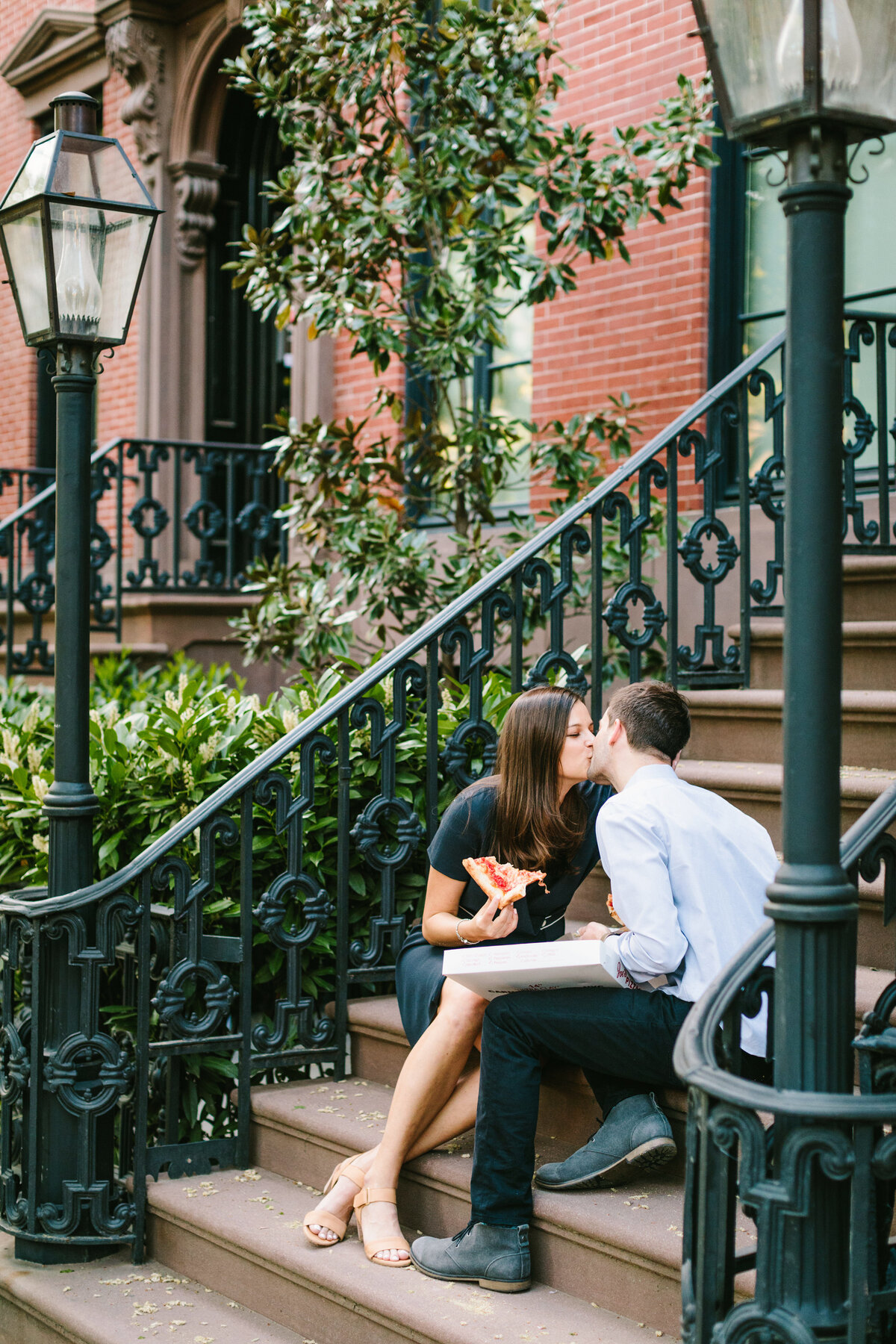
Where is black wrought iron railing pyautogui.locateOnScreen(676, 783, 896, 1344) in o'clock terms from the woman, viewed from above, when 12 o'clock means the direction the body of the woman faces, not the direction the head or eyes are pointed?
The black wrought iron railing is roughly at 1 o'clock from the woman.

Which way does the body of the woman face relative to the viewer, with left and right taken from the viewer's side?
facing the viewer and to the right of the viewer

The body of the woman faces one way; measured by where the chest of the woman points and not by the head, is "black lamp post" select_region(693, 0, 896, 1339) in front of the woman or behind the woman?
in front

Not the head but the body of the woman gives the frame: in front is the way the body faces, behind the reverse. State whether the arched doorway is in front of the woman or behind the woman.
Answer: behind

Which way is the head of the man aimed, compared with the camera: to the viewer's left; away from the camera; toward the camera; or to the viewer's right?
to the viewer's left

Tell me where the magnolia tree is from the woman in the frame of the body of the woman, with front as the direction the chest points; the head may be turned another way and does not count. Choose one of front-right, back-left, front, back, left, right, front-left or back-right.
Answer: back-left

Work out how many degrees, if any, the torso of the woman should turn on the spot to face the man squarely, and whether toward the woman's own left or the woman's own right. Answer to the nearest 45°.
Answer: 0° — they already face them

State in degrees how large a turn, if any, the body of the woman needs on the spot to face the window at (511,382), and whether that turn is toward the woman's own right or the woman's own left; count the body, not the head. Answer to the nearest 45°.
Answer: approximately 135° to the woman's own left

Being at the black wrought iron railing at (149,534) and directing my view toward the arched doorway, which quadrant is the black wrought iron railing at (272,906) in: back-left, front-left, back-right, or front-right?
back-right

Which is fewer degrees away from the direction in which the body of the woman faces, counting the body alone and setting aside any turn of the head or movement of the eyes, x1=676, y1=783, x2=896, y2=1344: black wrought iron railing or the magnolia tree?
the black wrought iron railing

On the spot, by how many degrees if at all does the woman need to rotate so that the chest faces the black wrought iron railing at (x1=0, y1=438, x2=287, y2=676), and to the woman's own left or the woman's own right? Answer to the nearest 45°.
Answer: approximately 135° to the woman's own left

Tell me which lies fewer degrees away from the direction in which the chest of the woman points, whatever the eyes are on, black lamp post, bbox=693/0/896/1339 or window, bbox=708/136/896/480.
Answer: the black lamp post
